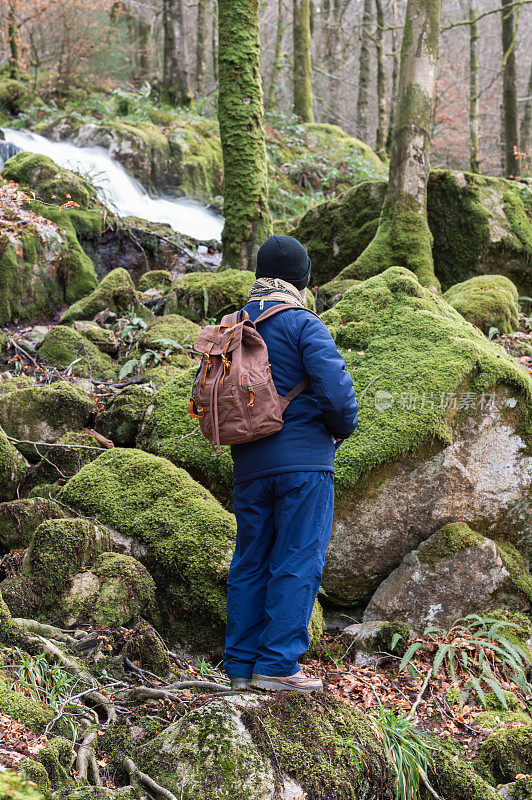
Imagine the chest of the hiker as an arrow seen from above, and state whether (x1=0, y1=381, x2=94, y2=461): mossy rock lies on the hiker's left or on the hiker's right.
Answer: on the hiker's left

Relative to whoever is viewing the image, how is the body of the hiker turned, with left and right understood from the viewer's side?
facing away from the viewer and to the right of the viewer

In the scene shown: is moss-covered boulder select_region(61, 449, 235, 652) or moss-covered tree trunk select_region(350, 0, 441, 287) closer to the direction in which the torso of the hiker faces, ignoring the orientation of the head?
the moss-covered tree trunk

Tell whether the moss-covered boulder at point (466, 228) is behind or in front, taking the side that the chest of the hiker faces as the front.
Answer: in front

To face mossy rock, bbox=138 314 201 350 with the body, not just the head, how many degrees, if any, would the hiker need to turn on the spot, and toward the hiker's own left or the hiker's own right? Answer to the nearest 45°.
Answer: approximately 45° to the hiker's own left

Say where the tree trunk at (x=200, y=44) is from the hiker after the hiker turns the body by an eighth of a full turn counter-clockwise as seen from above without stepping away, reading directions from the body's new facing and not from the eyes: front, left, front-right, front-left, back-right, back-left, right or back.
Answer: front

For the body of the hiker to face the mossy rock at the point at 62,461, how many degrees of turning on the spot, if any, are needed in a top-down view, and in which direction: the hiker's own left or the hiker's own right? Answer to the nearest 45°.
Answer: approximately 90° to the hiker's own left

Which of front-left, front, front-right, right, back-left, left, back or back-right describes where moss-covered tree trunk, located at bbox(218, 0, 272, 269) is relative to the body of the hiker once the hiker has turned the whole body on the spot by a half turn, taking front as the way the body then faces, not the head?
back-right

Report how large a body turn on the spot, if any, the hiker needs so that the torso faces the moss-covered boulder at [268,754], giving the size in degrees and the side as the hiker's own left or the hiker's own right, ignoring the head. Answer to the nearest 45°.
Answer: approximately 135° to the hiker's own right

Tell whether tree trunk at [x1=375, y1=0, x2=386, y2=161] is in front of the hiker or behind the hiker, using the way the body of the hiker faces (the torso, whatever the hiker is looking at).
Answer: in front
